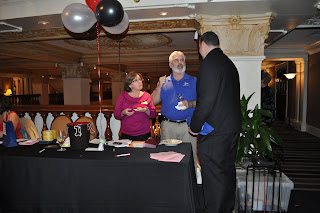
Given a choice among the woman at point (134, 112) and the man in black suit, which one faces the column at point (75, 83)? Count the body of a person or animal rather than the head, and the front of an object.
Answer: the man in black suit

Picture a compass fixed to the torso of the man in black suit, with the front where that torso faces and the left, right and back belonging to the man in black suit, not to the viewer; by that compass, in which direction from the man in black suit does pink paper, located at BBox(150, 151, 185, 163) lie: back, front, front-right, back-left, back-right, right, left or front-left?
left

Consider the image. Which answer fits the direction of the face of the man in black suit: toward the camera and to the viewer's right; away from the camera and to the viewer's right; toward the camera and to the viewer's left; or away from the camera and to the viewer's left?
away from the camera and to the viewer's left

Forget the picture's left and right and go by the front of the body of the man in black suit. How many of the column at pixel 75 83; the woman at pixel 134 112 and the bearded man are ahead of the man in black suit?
3

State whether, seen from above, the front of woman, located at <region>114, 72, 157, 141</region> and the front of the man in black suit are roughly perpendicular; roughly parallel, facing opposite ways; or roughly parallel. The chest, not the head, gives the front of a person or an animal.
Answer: roughly parallel, facing opposite ways

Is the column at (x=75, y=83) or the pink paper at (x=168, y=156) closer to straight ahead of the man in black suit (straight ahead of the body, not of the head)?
the column

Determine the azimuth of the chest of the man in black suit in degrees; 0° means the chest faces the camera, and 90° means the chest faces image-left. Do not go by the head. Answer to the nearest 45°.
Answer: approximately 135°
